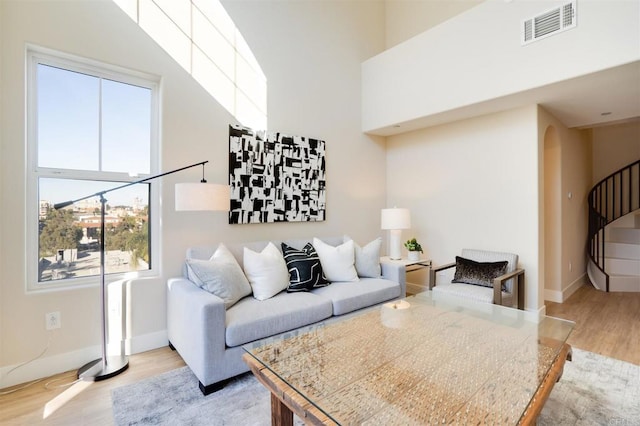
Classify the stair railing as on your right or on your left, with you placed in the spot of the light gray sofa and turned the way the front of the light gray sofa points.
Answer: on your left

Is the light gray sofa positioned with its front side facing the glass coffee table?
yes

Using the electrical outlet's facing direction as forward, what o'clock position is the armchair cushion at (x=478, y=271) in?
The armchair cushion is roughly at 10 o'clock from the electrical outlet.

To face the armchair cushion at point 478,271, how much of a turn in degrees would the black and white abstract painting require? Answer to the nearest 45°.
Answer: approximately 45° to its left

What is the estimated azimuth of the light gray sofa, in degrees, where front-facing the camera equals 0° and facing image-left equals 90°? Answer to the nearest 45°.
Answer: approximately 315°

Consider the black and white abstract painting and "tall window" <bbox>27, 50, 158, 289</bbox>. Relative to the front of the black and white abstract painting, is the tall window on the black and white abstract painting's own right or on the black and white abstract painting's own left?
on the black and white abstract painting's own right
